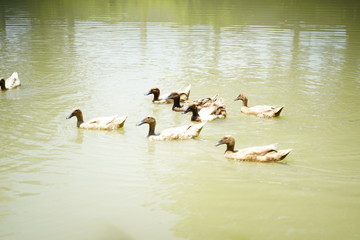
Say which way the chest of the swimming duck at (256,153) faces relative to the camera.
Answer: to the viewer's left

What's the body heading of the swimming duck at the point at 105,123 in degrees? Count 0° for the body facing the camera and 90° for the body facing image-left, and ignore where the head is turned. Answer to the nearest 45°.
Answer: approximately 90°

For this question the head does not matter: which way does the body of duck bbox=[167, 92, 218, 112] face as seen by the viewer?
to the viewer's left

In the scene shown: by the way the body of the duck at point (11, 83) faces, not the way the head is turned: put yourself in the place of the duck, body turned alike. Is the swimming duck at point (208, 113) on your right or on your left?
on your left

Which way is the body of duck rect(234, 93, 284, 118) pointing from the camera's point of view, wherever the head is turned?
to the viewer's left

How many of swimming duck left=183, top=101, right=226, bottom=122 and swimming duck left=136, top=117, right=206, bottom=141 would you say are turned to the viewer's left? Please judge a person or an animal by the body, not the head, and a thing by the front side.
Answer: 2

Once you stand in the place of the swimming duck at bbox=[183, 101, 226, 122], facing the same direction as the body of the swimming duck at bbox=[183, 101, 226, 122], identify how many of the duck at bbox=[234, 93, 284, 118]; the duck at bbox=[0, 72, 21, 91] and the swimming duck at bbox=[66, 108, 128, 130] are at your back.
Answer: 1

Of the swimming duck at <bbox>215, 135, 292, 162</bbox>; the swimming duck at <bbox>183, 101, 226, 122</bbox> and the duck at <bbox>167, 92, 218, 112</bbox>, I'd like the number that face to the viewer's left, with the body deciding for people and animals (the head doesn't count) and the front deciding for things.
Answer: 3

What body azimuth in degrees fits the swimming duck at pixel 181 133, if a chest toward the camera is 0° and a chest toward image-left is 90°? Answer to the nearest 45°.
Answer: approximately 90°

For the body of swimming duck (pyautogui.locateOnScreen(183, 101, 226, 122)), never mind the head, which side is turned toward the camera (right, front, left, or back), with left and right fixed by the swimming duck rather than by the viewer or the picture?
left

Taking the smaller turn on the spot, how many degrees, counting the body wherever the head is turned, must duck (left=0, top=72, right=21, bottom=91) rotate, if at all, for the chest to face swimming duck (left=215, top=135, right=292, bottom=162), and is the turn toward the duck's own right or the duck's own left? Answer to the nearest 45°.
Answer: approximately 135° to the duck's own left

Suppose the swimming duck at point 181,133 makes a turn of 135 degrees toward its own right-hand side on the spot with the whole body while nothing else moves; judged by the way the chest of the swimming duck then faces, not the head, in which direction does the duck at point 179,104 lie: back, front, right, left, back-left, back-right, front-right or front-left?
front-left

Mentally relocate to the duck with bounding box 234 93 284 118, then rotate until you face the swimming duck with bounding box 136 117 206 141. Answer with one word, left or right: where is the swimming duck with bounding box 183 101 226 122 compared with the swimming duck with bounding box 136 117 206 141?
right

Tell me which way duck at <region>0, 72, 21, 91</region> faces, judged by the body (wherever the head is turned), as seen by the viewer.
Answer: to the viewer's left

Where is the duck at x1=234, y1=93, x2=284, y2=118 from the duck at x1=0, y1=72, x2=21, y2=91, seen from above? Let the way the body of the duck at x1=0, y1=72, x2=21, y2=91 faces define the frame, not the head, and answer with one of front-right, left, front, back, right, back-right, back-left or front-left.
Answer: back-left
